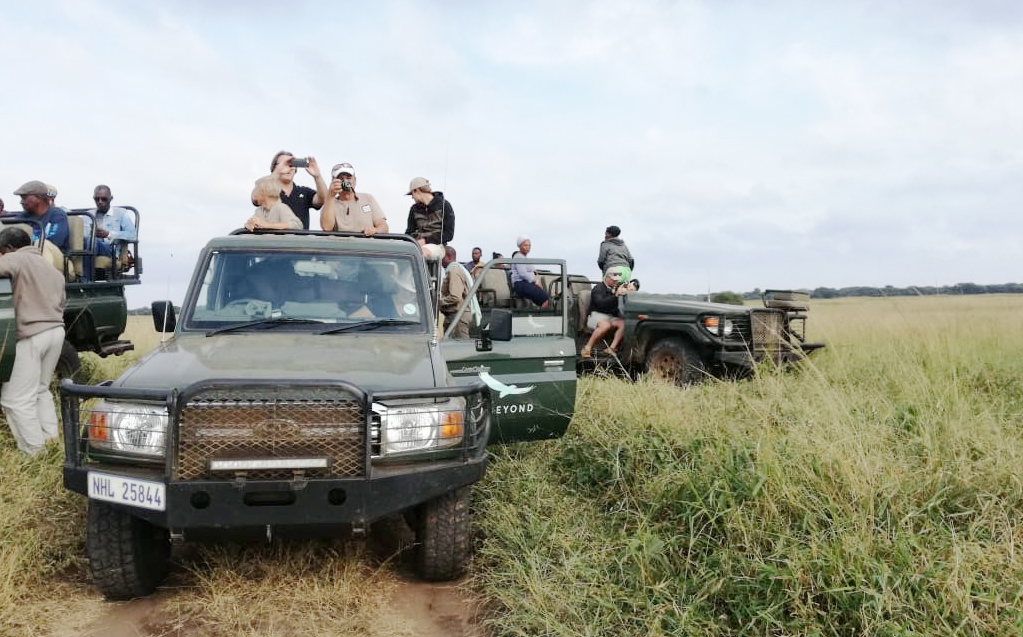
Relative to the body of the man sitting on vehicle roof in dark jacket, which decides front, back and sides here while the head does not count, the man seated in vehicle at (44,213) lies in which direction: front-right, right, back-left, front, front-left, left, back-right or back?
front-right

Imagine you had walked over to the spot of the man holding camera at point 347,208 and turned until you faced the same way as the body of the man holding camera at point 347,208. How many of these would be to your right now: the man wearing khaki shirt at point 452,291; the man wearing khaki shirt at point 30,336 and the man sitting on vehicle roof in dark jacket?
1

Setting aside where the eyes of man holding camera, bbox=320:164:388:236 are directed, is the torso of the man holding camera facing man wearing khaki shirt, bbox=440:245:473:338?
no

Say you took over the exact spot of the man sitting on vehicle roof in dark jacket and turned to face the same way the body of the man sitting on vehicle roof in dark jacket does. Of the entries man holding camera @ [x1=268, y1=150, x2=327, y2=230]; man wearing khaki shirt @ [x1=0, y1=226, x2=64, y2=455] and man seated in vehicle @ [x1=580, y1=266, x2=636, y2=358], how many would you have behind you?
1

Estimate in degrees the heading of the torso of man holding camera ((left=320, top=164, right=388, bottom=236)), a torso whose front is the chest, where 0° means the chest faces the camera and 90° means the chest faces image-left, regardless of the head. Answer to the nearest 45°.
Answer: approximately 0°

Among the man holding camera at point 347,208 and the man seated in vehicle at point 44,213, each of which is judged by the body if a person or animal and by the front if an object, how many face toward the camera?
1

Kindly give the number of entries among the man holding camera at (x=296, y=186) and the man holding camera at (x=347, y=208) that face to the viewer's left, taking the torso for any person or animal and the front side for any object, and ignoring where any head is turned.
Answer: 0

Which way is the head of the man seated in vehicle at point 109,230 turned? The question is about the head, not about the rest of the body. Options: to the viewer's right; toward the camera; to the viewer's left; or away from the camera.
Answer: toward the camera

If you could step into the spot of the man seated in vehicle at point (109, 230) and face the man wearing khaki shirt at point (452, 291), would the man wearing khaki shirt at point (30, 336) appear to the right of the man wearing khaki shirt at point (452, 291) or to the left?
right

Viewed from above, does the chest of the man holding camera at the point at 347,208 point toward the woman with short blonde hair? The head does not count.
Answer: no

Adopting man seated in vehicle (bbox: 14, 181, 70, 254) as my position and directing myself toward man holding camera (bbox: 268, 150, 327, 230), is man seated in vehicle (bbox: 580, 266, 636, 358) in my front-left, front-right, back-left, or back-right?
front-left

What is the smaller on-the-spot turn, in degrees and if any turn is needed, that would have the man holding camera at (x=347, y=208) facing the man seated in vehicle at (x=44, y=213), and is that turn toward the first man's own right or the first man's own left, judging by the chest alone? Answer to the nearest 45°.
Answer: approximately 90° to the first man's own right

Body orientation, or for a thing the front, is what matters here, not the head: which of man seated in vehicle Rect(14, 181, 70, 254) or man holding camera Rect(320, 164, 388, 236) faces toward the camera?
the man holding camera
